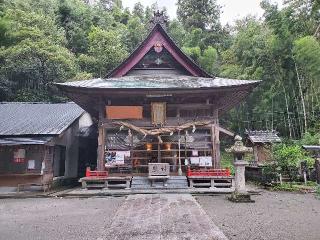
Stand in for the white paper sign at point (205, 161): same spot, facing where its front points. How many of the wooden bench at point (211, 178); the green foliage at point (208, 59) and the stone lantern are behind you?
1

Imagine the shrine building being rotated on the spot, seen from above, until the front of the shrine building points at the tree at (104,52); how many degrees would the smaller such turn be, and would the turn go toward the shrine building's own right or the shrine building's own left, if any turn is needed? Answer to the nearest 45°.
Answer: approximately 180°

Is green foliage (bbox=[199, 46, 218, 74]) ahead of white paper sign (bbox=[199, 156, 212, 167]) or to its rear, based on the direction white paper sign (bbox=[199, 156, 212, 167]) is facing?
to the rear

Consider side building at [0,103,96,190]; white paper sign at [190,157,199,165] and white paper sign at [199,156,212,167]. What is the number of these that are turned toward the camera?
3

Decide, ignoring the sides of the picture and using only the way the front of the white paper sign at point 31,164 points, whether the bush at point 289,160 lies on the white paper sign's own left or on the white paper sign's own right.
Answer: on the white paper sign's own left

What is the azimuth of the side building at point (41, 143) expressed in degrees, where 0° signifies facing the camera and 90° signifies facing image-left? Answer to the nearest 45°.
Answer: approximately 0°

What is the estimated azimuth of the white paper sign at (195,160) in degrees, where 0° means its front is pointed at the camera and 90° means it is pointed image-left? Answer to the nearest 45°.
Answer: approximately 0°

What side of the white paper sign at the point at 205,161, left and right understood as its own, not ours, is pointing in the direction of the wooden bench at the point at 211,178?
front

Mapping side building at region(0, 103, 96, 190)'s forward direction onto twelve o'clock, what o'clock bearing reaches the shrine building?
The shrine building is roughly at 10 o'clock from the side building.

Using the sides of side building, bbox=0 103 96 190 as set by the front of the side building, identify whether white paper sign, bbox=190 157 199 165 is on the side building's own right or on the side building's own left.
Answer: on the side building's own left

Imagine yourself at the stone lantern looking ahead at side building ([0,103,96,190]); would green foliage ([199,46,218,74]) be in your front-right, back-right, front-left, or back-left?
front-right

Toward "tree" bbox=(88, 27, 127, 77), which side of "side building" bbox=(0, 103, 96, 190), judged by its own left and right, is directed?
back

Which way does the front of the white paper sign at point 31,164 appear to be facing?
toward the camera

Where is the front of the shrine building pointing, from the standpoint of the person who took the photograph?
facing the viewer

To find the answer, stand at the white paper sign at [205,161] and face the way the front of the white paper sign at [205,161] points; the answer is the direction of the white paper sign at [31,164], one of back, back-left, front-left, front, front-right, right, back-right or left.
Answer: right

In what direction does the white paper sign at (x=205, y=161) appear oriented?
toward the camera
